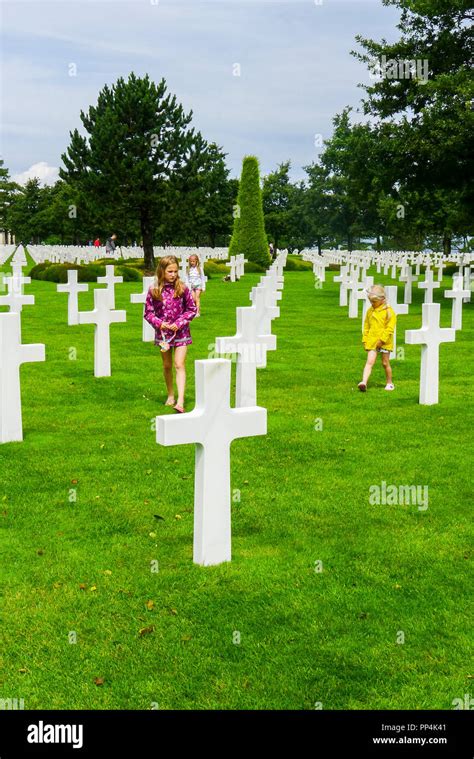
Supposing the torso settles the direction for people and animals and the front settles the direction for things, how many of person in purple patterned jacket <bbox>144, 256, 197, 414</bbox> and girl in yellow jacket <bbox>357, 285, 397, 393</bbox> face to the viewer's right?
0

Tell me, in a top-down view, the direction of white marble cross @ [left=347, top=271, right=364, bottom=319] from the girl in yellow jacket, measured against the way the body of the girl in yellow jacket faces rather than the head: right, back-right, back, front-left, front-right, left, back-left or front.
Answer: back-right

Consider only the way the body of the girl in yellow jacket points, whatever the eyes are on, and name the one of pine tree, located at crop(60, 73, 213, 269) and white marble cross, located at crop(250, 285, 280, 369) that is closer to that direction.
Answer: the white marble cross

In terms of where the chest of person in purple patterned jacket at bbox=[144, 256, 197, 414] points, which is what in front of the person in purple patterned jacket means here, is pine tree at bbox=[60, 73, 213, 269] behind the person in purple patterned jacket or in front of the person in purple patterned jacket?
behind

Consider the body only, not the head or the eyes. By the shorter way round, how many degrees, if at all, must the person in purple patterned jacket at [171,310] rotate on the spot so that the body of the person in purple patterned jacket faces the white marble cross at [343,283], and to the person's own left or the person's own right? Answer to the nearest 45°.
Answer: approximately 180°

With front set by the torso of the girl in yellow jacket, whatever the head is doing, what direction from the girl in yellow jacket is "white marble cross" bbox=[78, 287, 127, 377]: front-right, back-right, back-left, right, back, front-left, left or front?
front-right

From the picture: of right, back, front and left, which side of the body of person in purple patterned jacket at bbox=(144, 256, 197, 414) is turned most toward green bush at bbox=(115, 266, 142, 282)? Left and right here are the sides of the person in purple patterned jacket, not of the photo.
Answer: back

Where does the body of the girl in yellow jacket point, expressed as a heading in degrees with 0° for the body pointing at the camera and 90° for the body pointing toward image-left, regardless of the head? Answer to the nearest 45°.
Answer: approximately 45°

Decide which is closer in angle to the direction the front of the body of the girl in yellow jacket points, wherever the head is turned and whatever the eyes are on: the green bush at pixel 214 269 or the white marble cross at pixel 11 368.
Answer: the white marble cross

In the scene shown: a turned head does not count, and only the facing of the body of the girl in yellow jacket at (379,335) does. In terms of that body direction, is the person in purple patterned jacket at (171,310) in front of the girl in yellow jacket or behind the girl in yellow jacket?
in front

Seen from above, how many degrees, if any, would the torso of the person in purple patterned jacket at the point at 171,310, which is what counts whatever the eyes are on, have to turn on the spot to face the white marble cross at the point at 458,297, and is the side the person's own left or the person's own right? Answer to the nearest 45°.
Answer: approximately 135° to the person's own left

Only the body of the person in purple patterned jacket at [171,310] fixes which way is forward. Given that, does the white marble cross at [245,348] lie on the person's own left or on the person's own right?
on the person's own left

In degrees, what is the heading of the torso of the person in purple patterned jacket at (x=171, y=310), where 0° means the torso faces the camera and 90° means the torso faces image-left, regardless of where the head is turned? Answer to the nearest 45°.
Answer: approximately 0°
